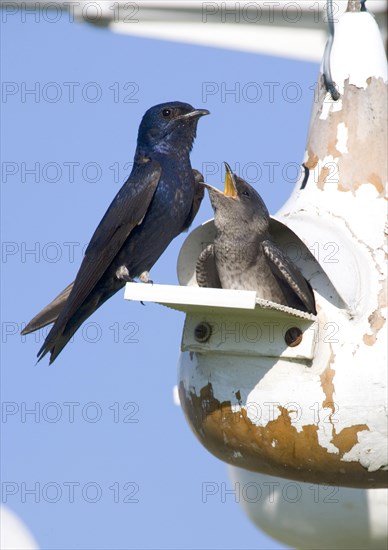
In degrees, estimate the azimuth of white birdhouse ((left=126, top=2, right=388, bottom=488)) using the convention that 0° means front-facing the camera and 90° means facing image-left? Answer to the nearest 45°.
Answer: approximately 45°

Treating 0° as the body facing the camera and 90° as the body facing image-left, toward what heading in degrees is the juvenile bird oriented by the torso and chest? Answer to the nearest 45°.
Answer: approximately 45°
